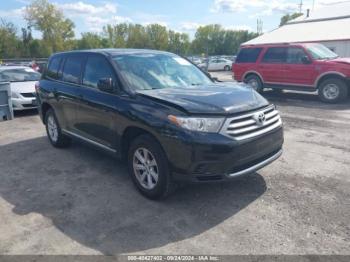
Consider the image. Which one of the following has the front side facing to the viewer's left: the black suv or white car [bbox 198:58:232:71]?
the white car

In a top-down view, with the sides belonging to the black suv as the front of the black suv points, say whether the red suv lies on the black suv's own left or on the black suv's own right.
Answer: on the black suv's own left

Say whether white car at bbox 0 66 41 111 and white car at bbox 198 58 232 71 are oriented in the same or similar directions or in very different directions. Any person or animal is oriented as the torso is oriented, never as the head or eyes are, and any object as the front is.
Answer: very different directions

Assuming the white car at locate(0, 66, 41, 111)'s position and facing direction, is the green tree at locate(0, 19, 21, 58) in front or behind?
behind

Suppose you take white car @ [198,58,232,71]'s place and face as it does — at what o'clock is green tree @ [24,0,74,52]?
The green tree is roughly at 1 o'clock from the white car.

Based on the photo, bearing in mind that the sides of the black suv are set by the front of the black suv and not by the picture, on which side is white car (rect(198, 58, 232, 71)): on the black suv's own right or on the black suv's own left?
on the black suv's own left

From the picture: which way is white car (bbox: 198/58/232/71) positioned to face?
to the viewer's left

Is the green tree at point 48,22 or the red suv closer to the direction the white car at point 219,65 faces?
the green tree

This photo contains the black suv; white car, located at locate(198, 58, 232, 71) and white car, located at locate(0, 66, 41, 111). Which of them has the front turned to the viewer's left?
white car, located at locate(198, 58, 232, 71)
